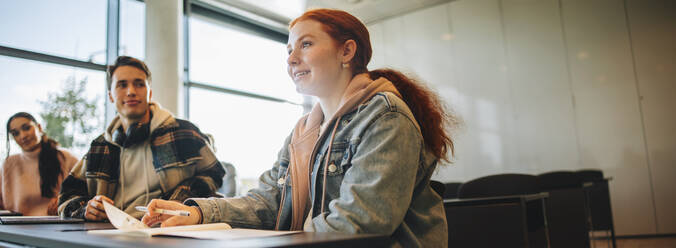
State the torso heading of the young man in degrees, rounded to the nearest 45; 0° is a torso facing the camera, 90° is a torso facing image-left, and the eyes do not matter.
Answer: approximately 0°

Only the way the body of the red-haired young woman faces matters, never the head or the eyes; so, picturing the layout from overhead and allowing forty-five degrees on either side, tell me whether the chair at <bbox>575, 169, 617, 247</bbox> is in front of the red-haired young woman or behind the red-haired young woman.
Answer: behind

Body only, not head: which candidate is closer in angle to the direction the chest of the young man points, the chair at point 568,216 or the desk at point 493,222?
the desk

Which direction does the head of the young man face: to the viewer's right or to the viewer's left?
to the viewer's right

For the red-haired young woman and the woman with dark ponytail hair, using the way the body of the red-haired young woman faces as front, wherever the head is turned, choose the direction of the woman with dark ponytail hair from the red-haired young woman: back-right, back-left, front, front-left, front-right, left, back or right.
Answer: right

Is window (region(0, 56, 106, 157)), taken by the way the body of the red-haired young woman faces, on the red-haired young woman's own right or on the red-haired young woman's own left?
on the red-haired young woman's own right

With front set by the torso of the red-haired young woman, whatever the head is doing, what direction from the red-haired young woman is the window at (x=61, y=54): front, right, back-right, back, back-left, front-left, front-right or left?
right

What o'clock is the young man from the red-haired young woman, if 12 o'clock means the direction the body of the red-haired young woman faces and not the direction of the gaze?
The young man is roughly at 3 o'clock from the red-haired young woman.

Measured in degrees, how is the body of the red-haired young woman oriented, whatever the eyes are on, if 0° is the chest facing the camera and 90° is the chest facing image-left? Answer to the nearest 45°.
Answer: approximately 45°

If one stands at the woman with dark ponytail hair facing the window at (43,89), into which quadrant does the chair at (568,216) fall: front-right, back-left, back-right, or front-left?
back-right

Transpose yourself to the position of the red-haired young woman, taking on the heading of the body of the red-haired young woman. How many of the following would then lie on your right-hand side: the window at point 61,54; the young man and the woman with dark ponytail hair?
3

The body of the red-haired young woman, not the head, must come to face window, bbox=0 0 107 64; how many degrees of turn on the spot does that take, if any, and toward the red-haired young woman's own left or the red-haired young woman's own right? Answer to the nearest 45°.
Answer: approximately 90° to the red-haired young woman's own right

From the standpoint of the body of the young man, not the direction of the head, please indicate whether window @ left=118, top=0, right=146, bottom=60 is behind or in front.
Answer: behind

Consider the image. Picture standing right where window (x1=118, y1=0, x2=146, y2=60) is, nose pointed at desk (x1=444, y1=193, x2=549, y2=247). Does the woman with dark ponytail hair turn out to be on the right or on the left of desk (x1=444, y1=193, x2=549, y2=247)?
right
